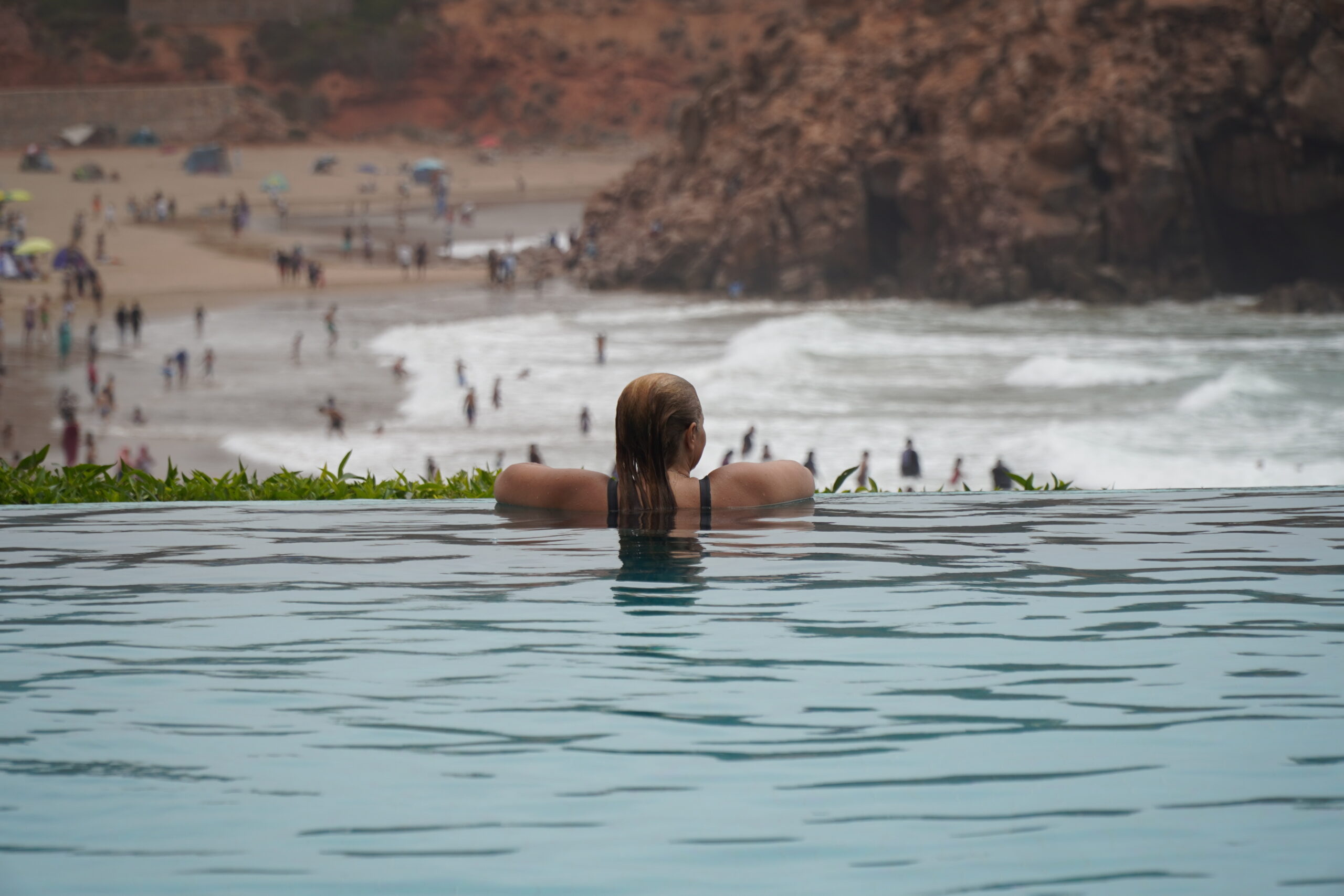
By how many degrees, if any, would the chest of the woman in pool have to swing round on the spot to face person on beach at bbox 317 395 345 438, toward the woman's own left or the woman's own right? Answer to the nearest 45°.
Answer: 0° — they already face them

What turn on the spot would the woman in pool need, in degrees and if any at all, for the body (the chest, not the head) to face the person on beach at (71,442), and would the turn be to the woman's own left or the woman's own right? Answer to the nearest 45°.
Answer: approximately 45° to the woman's own left

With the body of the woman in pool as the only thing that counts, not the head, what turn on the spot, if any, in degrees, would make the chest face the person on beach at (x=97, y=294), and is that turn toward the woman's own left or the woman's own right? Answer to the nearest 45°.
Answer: approximately 45° to the woman's own left

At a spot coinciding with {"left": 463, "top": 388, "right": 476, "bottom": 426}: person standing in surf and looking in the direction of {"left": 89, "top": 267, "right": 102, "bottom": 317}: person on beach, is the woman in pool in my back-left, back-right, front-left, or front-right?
back-left

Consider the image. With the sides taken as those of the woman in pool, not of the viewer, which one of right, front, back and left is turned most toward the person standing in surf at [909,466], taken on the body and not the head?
front

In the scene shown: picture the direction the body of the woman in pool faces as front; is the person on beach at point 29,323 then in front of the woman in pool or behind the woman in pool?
in front

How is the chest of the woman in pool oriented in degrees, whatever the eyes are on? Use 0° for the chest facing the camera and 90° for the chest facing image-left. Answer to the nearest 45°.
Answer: approximately 180°

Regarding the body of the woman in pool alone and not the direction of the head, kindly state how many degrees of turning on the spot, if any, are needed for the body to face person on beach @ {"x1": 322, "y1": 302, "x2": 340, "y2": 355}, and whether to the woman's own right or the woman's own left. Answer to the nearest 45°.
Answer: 0° — they already face them

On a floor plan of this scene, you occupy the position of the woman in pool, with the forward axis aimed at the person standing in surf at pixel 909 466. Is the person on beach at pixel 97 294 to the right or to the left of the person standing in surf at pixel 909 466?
left

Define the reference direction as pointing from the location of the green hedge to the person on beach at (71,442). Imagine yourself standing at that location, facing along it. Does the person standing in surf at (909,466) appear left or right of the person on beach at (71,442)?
right

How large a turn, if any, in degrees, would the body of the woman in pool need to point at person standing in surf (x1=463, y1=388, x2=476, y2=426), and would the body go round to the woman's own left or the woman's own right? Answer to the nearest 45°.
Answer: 0° — they already face them
